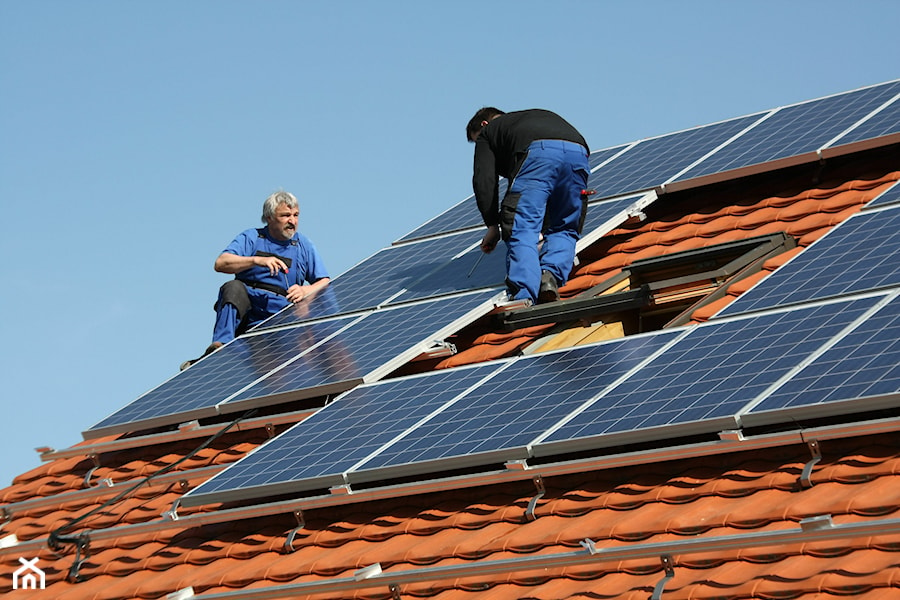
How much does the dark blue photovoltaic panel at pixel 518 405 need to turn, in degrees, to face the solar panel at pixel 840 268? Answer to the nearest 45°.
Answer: approximately 135° to its left

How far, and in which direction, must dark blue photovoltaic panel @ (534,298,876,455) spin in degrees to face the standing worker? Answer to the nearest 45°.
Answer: approximately 135° to its right

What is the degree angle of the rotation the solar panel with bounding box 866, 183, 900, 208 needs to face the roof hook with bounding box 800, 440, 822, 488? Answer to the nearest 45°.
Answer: approximately 45° to its left

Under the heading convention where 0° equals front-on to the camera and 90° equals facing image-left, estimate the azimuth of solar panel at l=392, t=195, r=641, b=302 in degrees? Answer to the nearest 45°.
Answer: approximately 45°

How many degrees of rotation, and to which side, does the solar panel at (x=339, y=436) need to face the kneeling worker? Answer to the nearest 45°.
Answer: approximately 135° to its right

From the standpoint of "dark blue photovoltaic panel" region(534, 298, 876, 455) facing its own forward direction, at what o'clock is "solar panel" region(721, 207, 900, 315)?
The solar panel is roughly at 6 o'clock from the dark blue photovoltaic panel.

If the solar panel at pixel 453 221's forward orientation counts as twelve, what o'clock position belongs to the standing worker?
The standing worker is roughly at 10 o'clock from the solar panel.

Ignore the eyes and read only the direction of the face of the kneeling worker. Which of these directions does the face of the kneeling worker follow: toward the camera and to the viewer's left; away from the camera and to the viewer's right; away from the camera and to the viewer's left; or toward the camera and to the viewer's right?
toward the camera and to the viewer's right

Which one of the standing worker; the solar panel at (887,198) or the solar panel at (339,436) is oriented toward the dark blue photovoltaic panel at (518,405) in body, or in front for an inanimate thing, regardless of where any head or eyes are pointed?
the solar panel at (887,198)

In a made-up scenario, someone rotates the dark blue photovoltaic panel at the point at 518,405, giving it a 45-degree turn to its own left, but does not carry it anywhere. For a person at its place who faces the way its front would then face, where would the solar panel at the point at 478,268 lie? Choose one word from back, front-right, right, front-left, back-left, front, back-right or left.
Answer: back

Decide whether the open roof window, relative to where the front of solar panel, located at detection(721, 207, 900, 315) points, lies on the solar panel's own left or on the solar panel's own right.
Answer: on the solar panel's own right

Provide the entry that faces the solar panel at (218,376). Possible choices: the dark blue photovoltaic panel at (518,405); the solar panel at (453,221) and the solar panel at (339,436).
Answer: the solar panel at (453,221)

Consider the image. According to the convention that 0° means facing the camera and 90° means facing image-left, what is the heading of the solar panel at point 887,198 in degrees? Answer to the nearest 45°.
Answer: approximately 45°
